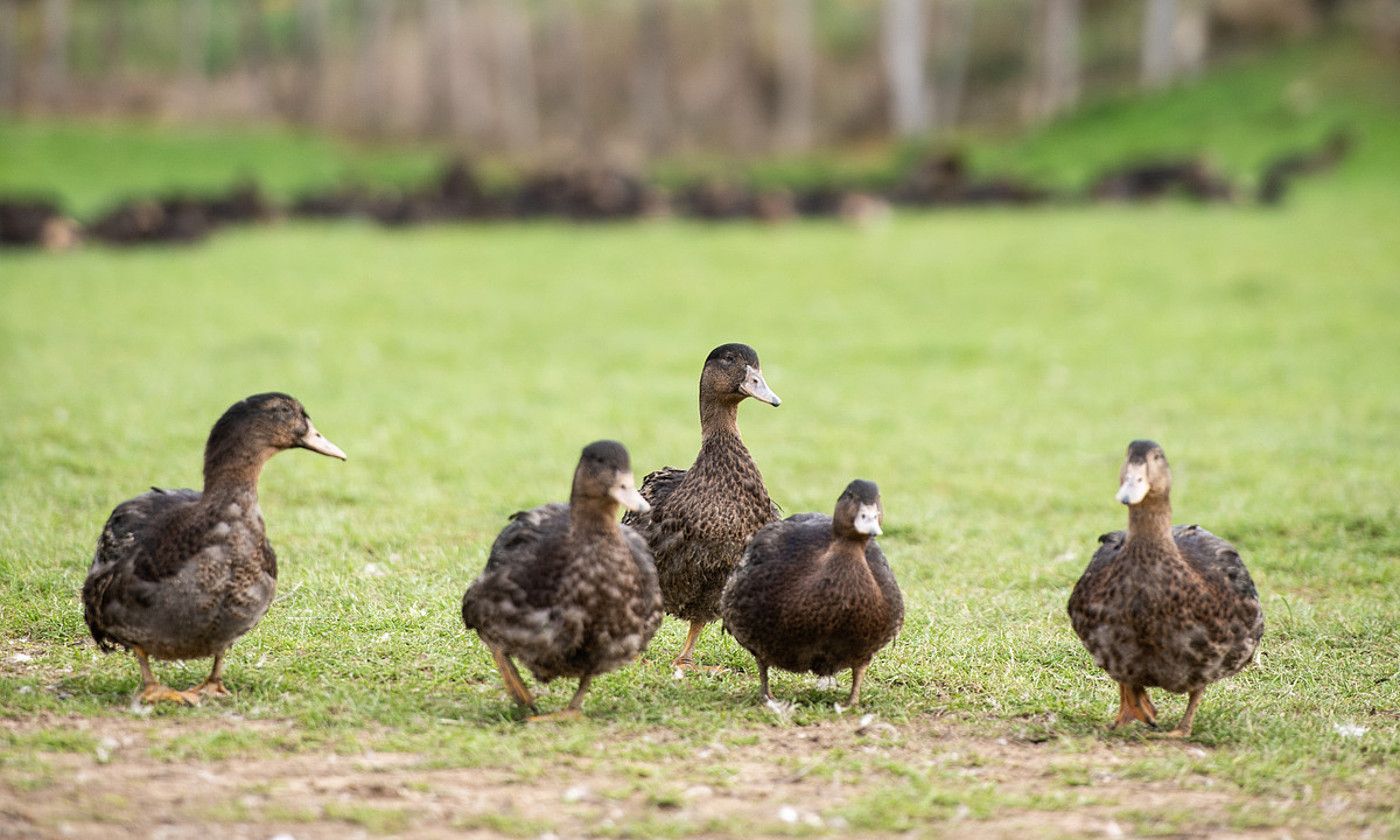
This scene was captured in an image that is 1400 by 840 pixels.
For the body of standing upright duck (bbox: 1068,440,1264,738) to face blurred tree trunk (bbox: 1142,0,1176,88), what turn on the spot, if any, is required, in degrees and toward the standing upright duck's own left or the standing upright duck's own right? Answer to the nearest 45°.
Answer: approximately 180°

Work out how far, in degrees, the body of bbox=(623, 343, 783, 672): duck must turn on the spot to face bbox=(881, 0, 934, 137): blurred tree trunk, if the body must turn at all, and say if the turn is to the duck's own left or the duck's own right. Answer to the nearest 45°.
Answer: approximately 135° to the duck's own left

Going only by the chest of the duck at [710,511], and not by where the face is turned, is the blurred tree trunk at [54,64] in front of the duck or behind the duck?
behind

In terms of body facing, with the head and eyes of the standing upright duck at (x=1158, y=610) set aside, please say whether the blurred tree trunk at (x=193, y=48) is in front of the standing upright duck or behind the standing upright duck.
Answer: behind

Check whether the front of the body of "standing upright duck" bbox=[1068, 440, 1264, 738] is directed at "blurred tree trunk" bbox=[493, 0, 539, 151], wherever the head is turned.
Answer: no

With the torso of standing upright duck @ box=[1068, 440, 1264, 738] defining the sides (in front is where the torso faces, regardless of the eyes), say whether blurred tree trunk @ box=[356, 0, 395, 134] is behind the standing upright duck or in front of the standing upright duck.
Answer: behind

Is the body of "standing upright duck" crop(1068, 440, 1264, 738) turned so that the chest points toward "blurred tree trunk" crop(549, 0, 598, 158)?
no

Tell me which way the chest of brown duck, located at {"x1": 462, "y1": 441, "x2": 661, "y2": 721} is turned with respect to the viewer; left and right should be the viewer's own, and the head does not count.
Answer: facing the viewer and to the right of the viewer

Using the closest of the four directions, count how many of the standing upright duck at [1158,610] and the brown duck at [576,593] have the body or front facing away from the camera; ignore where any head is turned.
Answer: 0

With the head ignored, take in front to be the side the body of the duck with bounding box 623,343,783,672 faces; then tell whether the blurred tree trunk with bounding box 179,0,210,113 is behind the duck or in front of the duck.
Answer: behind

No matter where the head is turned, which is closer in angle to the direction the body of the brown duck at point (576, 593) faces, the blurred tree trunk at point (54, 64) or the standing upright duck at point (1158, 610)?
the standing upright duck

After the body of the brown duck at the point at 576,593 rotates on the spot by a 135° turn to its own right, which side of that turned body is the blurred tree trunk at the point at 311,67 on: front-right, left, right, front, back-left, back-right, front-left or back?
right

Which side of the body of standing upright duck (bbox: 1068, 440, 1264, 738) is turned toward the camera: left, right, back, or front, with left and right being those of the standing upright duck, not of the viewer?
front

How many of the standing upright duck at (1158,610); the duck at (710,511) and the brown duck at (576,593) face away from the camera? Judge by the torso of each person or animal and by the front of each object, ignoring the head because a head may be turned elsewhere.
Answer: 0

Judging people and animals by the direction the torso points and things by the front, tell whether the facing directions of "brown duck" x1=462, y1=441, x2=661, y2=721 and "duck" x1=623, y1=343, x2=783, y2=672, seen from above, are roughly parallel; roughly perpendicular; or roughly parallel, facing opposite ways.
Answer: roughly parallel

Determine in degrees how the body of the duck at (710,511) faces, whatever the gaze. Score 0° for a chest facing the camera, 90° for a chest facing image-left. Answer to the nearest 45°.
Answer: approximately 315°
